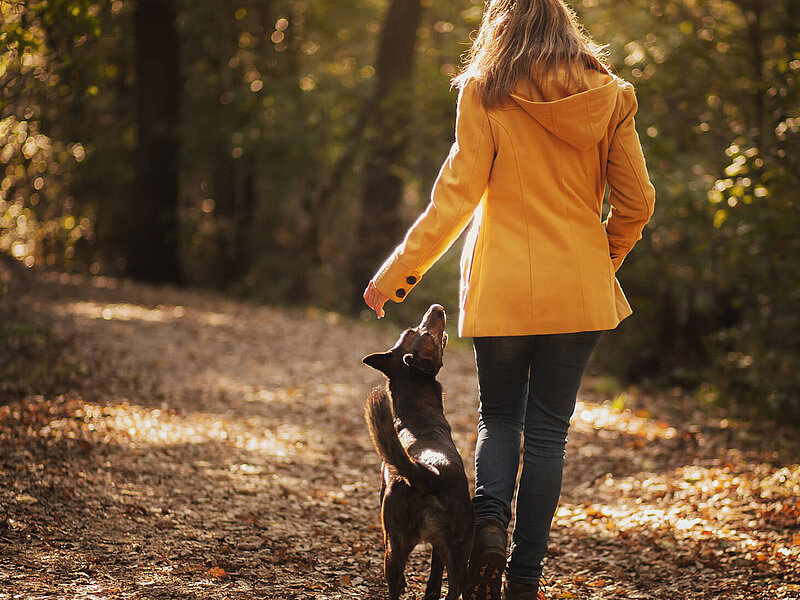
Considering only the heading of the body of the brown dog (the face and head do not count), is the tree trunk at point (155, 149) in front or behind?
in front

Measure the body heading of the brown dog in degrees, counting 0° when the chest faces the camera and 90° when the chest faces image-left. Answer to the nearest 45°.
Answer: approximately 180°

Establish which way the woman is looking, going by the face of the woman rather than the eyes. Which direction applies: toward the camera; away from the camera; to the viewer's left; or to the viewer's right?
away from the camera
